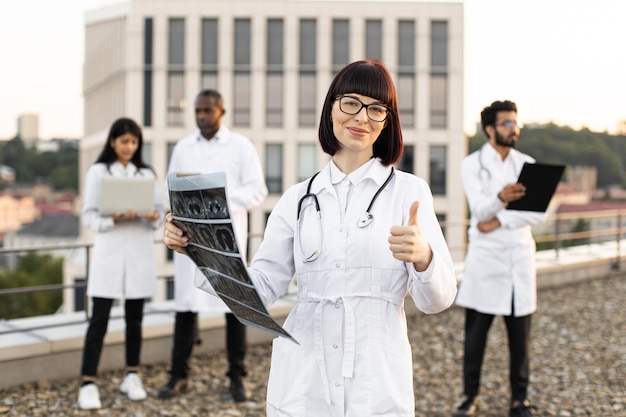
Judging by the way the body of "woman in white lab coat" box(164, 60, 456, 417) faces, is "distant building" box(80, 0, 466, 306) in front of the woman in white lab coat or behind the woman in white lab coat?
behind

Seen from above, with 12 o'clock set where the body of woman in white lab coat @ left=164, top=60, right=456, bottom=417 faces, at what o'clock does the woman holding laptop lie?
The woman holding laptop is roughly at 5 o'clock from the woman in white lab coat.

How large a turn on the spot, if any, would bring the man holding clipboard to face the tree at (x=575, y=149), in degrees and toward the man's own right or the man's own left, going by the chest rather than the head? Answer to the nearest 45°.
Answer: approximately 135° to the man's own left

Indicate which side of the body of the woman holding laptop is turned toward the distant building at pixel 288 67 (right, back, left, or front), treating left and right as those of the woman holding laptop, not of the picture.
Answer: back

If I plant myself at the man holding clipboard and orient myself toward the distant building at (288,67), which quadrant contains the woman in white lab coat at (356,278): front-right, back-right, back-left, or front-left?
back-left

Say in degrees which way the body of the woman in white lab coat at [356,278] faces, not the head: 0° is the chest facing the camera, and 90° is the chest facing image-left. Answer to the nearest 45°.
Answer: approximately 0°

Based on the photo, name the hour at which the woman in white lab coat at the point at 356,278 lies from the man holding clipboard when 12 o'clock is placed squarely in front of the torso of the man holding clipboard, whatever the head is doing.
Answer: The woman in white lab coat is roughly at 2 o'clock from the man holding clipboard.

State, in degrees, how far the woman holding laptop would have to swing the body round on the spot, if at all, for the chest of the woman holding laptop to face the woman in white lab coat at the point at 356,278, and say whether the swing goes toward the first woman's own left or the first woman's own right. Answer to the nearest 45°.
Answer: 0° — they already face them

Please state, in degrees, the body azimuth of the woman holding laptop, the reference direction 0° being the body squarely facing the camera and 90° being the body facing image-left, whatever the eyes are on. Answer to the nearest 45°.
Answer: approximately 0°

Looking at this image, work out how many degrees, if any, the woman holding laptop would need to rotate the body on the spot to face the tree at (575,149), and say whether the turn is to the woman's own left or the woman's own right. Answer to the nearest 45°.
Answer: approximately 135° to the woman's own left
